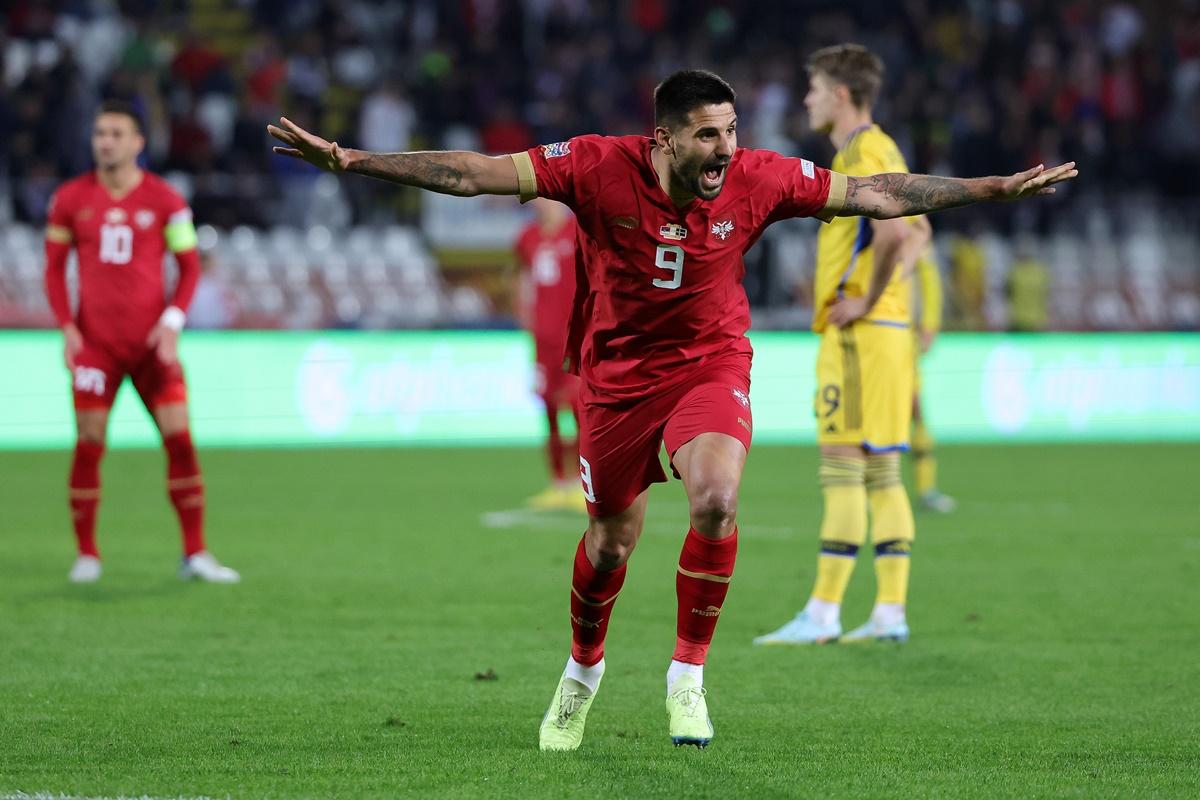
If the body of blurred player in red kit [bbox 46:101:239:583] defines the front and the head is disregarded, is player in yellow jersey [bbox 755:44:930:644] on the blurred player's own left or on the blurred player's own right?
on the blurred player's own left

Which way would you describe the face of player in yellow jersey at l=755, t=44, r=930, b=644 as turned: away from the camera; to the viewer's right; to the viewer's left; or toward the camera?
to the viewer's left

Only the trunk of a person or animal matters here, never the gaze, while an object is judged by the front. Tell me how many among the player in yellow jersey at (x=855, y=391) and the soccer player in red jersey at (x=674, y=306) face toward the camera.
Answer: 1

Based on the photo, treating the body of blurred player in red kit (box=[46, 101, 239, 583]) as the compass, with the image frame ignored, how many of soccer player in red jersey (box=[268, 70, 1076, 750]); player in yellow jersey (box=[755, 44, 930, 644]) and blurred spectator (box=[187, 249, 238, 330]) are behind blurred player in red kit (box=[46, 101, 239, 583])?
1

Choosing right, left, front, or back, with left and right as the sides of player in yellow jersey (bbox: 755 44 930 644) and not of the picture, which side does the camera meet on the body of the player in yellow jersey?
left

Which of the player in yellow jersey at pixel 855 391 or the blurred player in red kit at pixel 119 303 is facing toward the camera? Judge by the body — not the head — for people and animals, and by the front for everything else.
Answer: the blurred player in red kit

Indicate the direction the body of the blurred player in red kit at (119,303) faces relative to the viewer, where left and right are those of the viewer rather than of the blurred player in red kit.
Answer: facing the viewer

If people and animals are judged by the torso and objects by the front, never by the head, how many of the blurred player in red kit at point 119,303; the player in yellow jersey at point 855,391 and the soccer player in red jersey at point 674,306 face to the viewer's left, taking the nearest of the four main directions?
1

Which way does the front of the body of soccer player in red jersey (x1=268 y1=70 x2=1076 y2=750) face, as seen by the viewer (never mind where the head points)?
toward the camera

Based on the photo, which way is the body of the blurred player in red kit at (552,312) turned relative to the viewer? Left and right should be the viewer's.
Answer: facing the viewer and to the left of the viewer

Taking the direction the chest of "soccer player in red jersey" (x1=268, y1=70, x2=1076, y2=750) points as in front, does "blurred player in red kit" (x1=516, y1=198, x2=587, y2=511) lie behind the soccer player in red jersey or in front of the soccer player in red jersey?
behind
